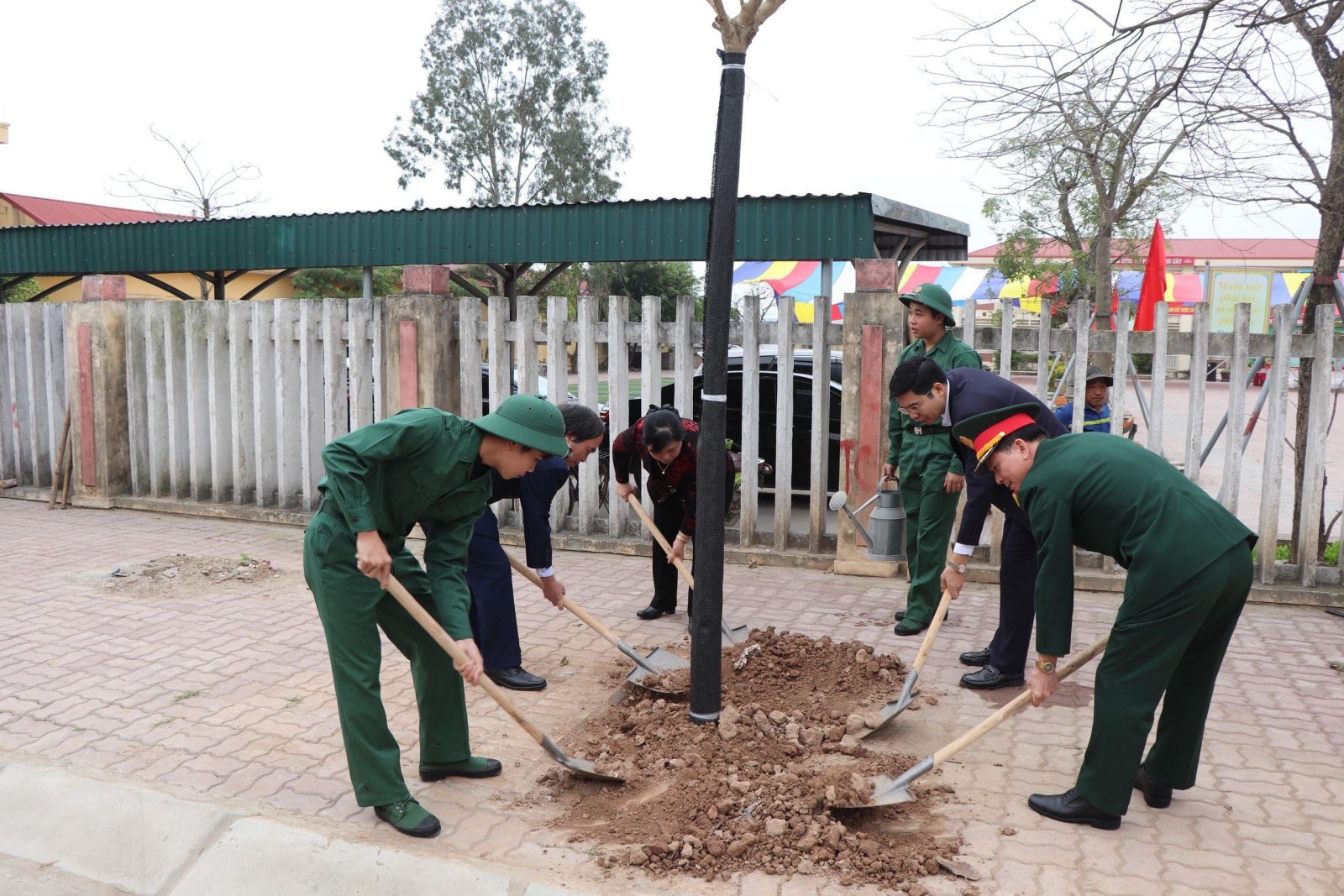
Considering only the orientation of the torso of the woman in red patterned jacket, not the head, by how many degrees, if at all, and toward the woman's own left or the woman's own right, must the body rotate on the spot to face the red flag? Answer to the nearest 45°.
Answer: approximately 135° to the woman's own left

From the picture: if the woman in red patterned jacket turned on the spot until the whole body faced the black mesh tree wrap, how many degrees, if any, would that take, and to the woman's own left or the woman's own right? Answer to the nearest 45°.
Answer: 0° — they already face it

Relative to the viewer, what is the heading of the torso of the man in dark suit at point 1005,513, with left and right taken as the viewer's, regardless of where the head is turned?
facing to the left of the viewer

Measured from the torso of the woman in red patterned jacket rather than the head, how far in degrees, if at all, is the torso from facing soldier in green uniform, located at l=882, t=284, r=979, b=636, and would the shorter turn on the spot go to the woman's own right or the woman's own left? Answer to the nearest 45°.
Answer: approximately 90° to the woman's own left

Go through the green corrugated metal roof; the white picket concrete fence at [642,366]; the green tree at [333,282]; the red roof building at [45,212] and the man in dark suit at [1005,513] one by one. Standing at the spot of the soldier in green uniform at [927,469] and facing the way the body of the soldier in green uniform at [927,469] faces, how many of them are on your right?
4

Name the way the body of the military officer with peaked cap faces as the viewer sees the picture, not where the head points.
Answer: to the viewer's left

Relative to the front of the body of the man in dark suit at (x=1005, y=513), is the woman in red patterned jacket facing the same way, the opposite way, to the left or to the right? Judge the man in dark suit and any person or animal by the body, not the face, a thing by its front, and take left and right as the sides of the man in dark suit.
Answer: to the left

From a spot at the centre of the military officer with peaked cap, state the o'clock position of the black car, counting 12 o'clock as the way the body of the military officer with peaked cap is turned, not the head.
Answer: The black car is roughly at 2 o'clock from the military officer with peaked cap.

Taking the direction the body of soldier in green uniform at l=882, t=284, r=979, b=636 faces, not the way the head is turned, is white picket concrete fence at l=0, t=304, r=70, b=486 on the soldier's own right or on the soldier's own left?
on the soldier's own right
